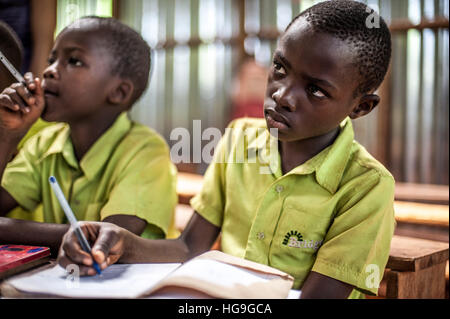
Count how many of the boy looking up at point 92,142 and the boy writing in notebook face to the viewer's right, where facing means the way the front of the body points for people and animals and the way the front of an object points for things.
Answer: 0

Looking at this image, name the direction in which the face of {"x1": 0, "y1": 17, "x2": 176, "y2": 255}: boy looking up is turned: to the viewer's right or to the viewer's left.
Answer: to the viewer's left

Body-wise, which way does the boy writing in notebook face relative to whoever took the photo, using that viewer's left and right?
facing the viewer and to the left of the viewer

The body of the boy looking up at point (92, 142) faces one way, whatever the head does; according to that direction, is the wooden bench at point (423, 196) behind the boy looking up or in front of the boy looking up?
behind
